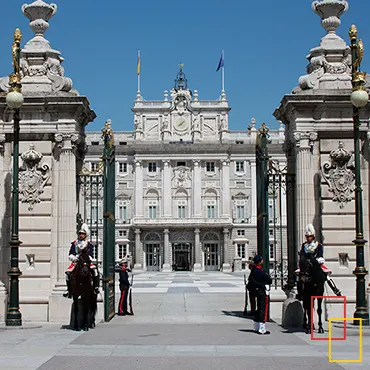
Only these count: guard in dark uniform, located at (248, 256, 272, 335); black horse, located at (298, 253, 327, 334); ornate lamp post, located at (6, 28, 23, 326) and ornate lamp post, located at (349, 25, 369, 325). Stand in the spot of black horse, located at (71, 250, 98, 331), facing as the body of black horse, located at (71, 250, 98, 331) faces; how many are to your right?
1

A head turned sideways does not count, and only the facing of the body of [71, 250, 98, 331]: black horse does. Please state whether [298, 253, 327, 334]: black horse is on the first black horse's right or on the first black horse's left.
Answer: on the first black horse's left

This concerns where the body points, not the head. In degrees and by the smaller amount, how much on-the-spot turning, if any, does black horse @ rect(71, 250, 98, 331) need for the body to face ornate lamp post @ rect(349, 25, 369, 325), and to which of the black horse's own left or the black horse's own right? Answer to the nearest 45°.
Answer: approximately 90° to the black horse's own left

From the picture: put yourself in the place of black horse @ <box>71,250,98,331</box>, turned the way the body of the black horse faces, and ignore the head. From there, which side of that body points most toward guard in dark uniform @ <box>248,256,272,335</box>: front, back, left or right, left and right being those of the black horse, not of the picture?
left

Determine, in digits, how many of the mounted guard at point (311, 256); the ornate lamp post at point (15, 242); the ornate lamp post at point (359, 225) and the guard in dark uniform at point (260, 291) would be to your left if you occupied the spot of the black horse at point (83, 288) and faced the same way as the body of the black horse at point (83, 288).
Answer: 3
